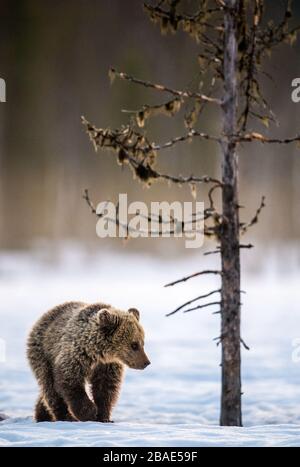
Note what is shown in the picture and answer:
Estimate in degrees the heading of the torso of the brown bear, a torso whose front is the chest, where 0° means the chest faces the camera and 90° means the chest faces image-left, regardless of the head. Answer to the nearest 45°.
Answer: approximately 315°
